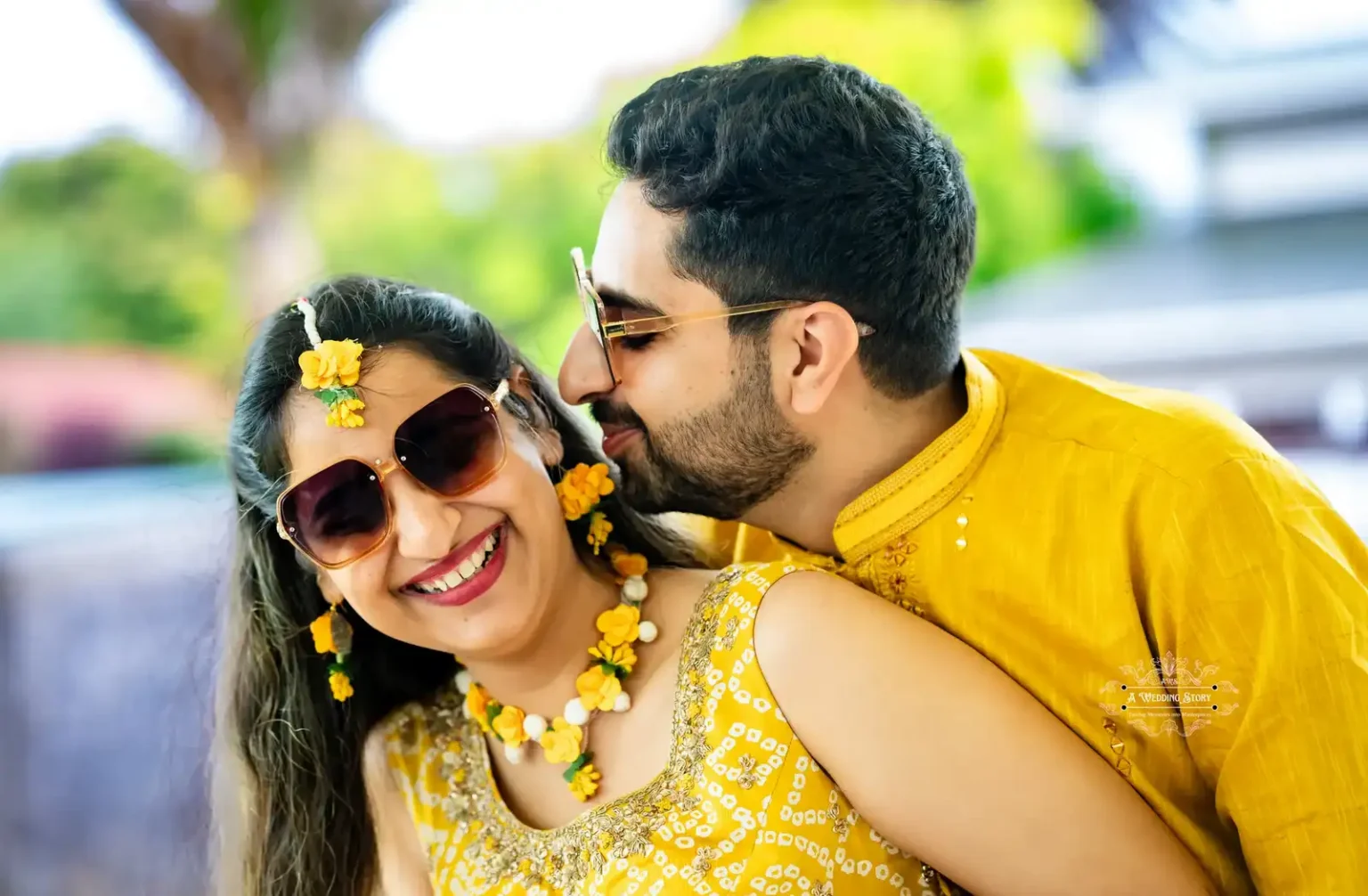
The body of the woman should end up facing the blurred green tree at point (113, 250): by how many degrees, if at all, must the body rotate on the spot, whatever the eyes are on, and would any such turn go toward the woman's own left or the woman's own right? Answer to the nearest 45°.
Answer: approximately 135° to the woman's own right

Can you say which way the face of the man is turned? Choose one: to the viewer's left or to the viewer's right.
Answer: to the viewer's left

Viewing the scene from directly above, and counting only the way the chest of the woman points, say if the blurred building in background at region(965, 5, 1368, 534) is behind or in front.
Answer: behind

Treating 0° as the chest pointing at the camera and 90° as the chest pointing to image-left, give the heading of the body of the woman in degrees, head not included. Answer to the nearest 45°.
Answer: approximately 0°

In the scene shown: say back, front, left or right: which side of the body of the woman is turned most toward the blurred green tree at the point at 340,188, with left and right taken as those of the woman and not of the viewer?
back
